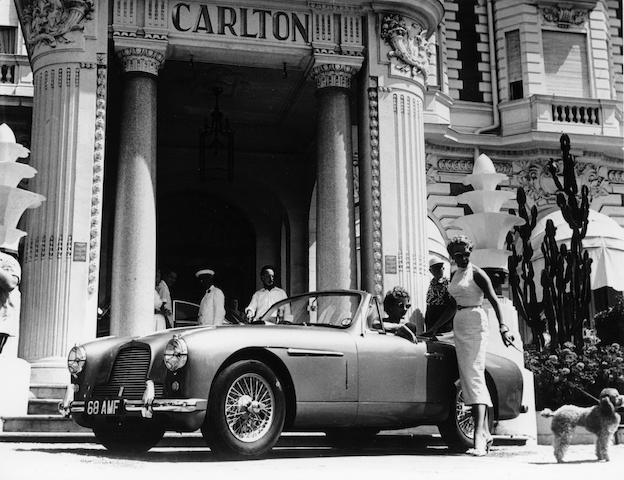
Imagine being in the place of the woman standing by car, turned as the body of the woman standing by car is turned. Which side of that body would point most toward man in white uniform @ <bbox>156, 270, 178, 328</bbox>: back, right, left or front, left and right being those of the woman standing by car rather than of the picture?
right

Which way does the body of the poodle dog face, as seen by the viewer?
to the viewer's right

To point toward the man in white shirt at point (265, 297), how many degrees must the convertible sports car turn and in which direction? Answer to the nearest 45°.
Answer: approximately 135° to its right

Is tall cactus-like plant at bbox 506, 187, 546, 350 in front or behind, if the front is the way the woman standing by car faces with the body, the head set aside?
behind

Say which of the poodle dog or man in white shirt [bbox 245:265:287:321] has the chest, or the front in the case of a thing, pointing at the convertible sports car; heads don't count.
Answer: the man in white shirt

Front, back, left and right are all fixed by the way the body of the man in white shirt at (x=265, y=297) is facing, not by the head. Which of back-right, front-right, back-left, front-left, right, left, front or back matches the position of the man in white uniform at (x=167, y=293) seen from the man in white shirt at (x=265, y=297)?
back-right

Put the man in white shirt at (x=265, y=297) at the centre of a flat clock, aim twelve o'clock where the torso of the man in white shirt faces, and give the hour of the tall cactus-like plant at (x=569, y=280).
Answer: The tall cactus-like plant is roughly at 9 o'clock from the man in white shirt.

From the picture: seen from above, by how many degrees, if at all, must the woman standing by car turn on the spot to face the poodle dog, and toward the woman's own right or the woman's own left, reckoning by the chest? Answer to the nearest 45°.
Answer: approximately 90° to the woman's own left

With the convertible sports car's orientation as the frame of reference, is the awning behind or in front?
behind
